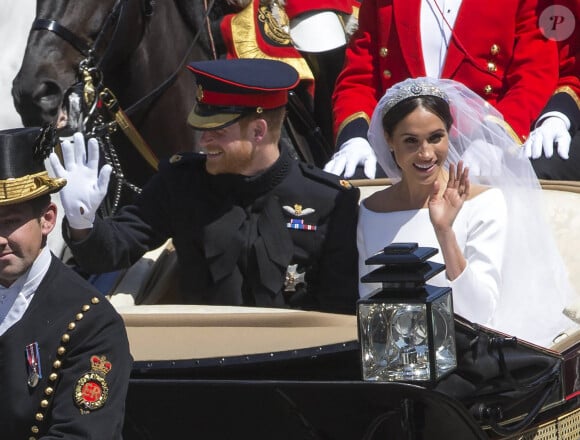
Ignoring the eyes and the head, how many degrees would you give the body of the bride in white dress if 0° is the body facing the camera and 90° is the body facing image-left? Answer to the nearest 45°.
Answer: approximately 0°

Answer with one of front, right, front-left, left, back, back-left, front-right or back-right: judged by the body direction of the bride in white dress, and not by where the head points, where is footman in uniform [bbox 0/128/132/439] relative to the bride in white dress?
front-right

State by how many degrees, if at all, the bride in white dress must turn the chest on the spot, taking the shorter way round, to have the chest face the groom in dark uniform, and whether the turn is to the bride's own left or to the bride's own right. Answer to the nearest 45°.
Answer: approximately 90° to the bride's own right

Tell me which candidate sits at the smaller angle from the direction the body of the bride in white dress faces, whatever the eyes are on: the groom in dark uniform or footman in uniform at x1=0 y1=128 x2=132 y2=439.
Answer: the footman in uniform

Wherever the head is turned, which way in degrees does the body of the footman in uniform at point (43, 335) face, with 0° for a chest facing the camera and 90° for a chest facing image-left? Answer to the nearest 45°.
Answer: approximately 45°

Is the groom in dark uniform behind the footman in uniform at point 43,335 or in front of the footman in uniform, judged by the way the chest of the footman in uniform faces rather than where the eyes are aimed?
behind
